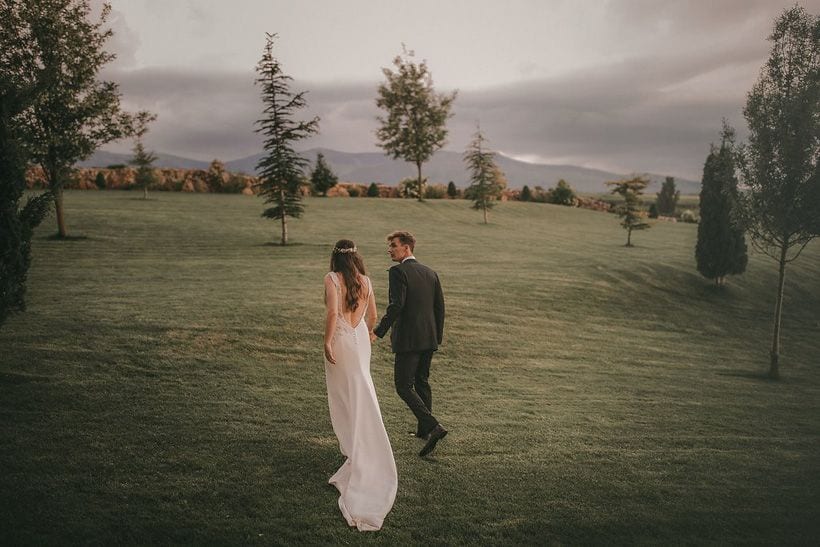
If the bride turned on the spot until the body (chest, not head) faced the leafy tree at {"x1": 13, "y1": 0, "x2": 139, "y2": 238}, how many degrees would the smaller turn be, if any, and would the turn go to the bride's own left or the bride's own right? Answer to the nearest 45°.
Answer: approximately 45° to the bride's own left

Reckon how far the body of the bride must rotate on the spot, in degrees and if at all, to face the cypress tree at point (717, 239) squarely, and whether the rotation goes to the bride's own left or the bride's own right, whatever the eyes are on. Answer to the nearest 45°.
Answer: approximately 45° to the bride's own right

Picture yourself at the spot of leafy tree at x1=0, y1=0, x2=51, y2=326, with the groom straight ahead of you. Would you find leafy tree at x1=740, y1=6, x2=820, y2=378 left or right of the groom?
left

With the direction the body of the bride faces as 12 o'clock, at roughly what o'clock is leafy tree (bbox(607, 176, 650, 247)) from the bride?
The leafy tree is roughly at 1 o'clock from the bride.

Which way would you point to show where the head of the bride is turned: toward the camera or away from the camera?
away from the camera

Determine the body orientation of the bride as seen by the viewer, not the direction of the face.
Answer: away from the camera

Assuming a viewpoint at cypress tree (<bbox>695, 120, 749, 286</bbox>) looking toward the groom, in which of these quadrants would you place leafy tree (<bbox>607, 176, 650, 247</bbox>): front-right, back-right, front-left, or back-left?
back-right

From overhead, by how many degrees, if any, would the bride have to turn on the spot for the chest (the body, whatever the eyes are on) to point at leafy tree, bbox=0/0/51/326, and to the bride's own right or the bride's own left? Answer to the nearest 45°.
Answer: approximately 45° to the bride's own left

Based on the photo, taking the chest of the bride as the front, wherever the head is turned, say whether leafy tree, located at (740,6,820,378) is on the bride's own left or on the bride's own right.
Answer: on the bride's own right

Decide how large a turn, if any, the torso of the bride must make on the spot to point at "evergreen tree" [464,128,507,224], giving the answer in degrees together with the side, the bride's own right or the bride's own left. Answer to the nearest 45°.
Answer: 0° — they already face it
